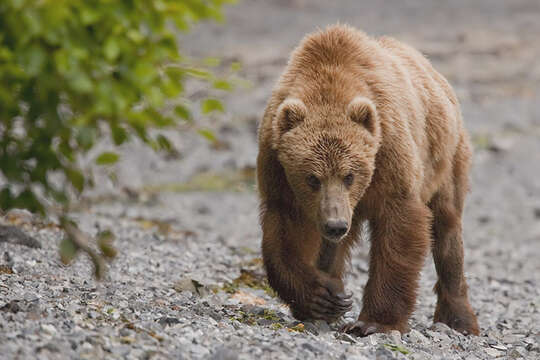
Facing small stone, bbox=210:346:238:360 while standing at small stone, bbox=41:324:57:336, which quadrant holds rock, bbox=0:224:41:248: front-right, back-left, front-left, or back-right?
back-left

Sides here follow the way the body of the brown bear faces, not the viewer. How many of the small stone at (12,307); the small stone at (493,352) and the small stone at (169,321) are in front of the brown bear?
2

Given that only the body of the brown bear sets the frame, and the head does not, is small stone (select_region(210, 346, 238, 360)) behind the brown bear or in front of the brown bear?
in front

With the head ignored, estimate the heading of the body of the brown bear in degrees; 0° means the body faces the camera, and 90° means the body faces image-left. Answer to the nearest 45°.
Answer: approximately 45°

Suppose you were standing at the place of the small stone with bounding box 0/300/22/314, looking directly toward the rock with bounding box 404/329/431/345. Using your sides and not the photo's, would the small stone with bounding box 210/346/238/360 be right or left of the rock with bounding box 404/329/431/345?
right
